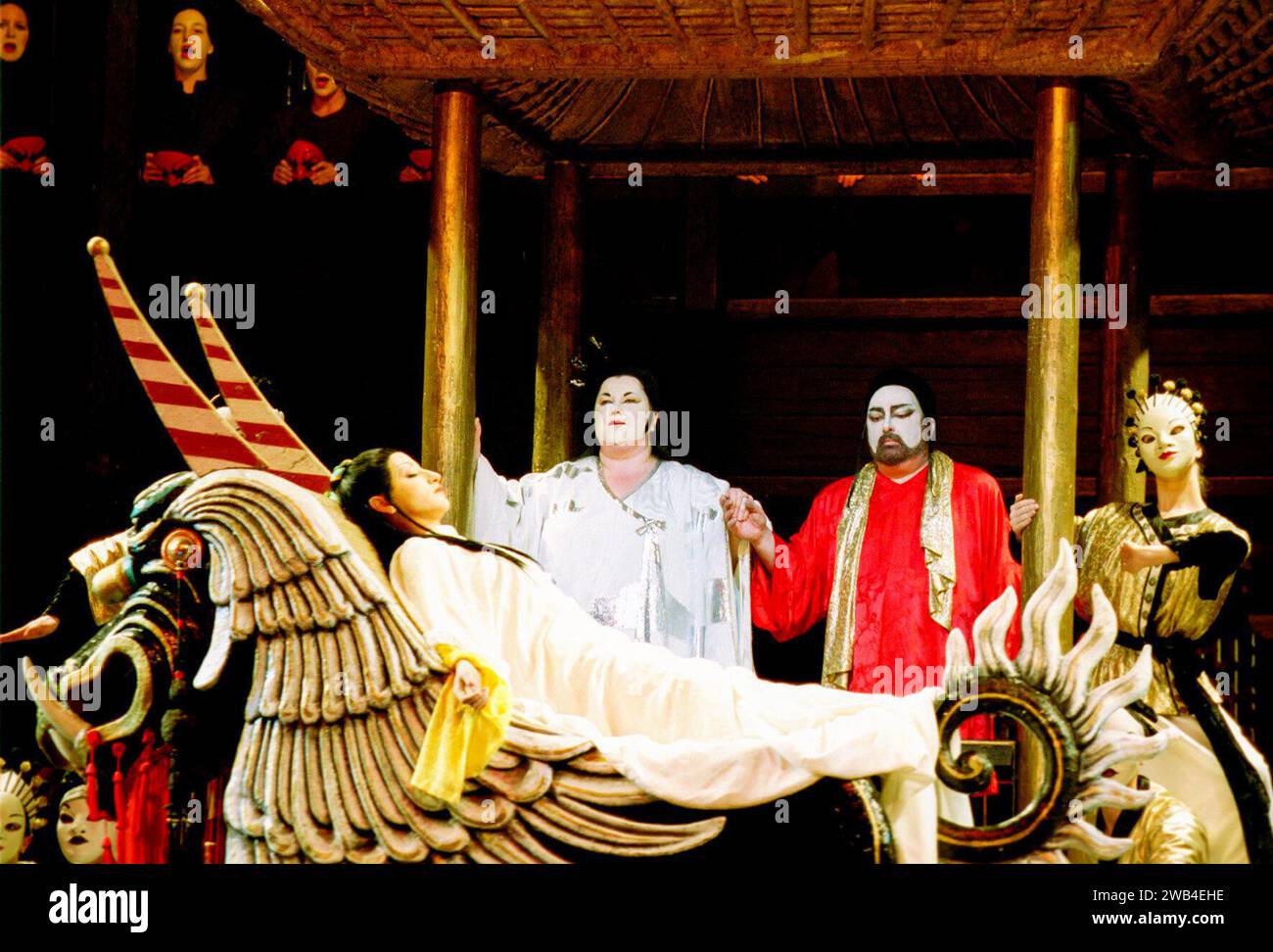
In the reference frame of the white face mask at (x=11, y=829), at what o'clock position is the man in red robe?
The man in red robe is roughly at 9 o'clock from the white face mask.

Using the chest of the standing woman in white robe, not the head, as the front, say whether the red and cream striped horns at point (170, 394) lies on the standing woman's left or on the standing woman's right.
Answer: on the standing woman's right

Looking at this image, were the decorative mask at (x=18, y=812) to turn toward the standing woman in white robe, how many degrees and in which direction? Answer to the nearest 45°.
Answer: approximately 90° to its left

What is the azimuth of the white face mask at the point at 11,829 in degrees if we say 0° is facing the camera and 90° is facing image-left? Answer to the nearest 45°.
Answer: approximately 0°

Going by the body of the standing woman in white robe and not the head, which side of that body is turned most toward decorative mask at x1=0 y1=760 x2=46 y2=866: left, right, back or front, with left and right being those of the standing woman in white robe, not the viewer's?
right
